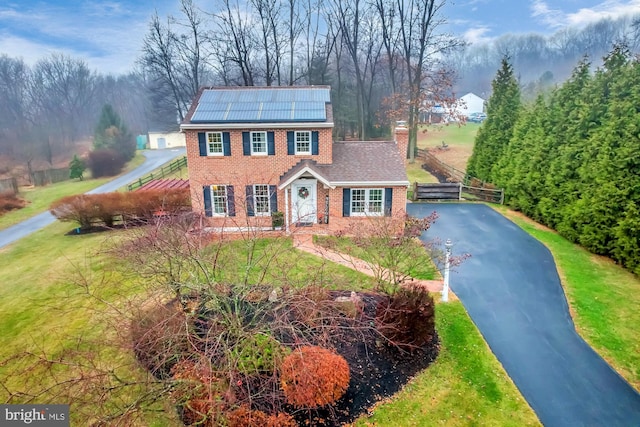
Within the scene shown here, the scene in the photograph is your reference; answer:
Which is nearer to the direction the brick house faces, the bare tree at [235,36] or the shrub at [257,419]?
the shrub

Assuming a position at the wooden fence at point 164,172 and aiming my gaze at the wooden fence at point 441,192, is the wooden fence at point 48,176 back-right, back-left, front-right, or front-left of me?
back-right

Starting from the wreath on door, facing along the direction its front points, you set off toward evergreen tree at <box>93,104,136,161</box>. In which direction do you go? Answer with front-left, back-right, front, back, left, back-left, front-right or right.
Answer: back-right

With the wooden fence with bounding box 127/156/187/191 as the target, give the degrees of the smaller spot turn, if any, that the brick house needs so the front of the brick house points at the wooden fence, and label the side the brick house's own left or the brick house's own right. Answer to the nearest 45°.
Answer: approximately 135° to the brick house's own right

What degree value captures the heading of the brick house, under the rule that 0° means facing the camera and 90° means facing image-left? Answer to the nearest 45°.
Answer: approximately 0°

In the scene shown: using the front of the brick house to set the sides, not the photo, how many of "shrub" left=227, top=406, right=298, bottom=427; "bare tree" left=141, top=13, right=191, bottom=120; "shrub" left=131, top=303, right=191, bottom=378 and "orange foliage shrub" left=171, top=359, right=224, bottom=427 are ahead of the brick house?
3

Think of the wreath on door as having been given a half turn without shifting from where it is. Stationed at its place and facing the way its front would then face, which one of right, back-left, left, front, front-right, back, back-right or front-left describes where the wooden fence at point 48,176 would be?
front-left

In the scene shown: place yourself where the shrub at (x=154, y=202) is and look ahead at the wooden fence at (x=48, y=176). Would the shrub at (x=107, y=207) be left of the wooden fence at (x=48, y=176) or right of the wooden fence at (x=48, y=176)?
left

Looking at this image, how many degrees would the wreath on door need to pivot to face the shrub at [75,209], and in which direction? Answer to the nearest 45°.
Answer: approximately 90° to its right

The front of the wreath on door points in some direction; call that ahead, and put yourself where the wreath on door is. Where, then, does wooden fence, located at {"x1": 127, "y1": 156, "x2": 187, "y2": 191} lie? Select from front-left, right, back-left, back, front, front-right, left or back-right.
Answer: back-right

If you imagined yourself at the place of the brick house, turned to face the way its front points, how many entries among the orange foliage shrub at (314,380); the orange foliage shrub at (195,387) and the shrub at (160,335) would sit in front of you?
3

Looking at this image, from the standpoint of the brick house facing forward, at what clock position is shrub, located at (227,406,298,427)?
The shrub is roughly at 12 o'clock from the brick house.
